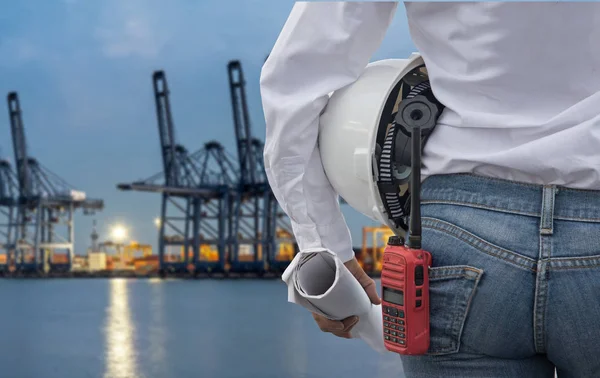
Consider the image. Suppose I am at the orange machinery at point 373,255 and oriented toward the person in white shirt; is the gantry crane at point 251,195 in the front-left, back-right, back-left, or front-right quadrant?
front-right

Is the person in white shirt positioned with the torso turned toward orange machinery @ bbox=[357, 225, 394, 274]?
yes

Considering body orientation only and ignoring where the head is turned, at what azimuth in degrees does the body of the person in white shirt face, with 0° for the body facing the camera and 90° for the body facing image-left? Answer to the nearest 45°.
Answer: approximately 180°

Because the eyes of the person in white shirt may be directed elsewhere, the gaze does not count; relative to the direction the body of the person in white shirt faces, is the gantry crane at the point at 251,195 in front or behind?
in front

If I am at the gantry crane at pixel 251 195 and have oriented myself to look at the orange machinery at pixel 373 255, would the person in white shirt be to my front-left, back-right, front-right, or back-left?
back-right
